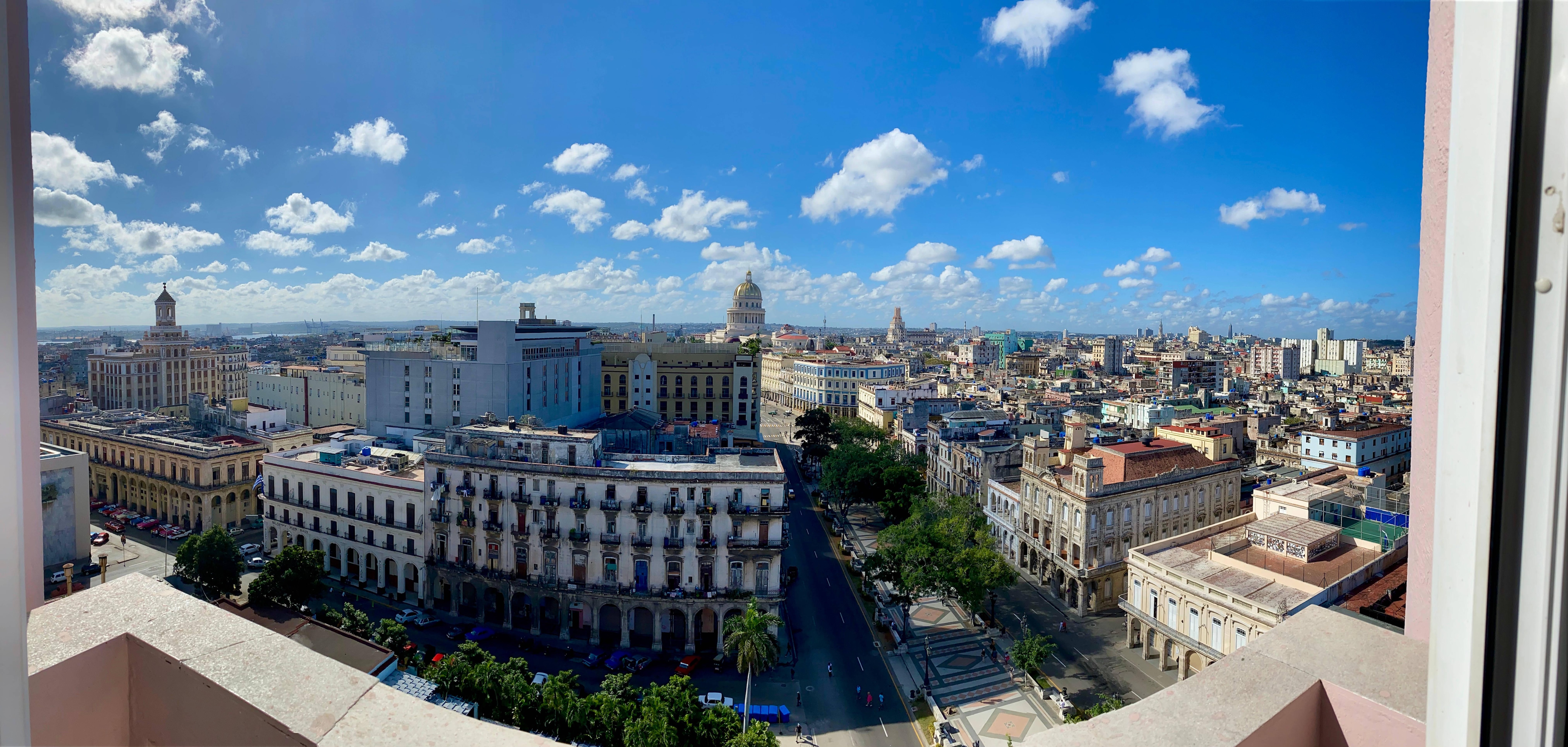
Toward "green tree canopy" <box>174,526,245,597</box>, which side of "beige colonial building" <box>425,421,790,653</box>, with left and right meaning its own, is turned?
right

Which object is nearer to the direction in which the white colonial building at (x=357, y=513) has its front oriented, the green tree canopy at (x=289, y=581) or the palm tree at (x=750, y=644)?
the green tree canopy

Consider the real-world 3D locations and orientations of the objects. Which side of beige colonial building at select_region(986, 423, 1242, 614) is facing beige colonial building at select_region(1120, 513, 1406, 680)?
left

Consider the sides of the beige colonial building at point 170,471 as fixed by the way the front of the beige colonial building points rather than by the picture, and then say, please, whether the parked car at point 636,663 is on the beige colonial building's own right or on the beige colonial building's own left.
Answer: on the beige colonial building's own left

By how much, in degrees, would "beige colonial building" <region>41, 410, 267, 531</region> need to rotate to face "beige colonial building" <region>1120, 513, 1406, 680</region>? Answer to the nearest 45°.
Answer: approximately 90° to its left

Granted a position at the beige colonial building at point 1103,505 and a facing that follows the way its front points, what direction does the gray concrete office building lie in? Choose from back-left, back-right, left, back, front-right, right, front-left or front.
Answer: front-right

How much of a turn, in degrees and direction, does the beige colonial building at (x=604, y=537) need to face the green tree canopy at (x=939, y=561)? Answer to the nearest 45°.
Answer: approximately 90° to its left

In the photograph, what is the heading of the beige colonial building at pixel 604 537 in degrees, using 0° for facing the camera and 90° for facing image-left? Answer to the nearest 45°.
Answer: approximately 0°

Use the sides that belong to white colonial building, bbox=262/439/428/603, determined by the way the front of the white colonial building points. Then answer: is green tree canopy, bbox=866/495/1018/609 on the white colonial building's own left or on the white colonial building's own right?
on the white colonial building's own left

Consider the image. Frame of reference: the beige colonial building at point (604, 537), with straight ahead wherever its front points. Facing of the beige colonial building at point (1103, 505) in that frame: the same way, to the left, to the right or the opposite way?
to the right

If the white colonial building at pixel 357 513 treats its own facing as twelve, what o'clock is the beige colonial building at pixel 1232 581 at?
the beige colonial building at pixel 1232 581 is roughly at 9 o'clock from the white colonial building at pixel 357 513.
